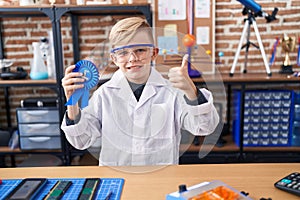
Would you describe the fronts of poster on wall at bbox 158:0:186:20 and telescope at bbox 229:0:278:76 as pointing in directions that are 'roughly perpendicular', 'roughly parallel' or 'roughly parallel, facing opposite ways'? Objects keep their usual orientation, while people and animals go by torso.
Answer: roughly perpendicular

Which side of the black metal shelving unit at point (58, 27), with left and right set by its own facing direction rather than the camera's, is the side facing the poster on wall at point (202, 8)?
left

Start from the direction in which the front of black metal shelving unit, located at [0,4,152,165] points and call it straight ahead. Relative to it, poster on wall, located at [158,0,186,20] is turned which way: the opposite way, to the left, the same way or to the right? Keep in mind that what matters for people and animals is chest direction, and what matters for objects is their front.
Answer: the same way

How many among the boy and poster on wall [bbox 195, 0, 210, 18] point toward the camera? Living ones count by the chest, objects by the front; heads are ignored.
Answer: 2

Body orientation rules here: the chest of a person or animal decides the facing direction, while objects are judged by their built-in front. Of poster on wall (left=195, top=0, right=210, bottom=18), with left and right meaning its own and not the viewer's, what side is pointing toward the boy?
front

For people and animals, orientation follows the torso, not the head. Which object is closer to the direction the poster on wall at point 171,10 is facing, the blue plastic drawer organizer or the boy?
the boy

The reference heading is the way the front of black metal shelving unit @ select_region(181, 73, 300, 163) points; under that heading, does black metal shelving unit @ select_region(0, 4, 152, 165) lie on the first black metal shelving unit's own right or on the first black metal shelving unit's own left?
on the first black metal shelving unit's own right

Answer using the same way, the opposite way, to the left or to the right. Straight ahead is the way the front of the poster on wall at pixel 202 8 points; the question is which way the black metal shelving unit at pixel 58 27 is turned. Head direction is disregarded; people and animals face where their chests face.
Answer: the same way

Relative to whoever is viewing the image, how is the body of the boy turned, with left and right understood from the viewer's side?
facing the viewer

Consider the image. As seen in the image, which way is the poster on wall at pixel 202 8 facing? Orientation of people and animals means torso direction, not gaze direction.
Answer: toward the camera

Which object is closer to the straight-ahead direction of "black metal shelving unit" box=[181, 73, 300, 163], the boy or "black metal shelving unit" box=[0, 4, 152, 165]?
the boy

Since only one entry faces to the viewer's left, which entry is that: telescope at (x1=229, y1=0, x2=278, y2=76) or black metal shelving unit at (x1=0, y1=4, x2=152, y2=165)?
the telescope

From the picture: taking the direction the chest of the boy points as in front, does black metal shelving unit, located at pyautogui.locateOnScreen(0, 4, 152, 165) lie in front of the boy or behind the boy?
behind

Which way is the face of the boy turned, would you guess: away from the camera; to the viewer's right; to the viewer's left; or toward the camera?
toward the camera

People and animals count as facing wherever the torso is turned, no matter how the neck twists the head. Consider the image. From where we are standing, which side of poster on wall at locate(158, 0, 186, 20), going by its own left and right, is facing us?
front

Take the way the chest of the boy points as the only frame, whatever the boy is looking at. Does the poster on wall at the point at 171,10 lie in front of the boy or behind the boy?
behind

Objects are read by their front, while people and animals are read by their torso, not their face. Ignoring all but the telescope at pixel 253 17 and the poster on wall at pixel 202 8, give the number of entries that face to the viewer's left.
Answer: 1
